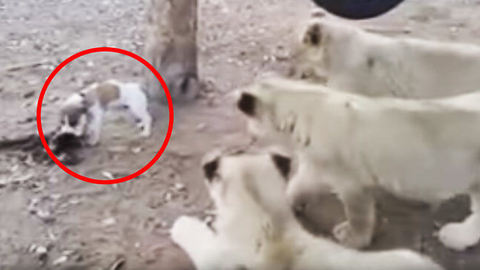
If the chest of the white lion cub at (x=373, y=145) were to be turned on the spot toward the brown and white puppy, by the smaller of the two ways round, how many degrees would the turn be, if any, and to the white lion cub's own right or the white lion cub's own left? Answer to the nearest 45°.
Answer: approximately 45° to the white lion cub's own right

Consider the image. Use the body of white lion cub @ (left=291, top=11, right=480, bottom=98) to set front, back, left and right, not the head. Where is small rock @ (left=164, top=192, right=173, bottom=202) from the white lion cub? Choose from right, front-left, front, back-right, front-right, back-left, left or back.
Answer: front-left

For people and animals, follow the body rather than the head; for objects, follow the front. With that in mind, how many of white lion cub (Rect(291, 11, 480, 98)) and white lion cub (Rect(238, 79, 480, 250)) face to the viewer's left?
2

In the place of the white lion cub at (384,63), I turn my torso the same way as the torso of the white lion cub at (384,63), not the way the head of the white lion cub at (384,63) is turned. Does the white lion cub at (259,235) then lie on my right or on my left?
on my left

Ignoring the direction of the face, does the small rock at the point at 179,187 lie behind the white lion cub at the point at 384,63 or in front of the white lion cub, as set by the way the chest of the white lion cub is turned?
in front

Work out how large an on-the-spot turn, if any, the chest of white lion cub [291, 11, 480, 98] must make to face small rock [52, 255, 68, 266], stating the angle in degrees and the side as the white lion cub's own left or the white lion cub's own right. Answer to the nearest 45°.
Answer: approximately 45° to the white lion cub's own left

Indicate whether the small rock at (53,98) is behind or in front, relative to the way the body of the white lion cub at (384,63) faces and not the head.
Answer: in front

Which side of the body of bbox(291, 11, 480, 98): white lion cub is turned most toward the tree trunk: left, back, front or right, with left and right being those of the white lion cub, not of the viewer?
front

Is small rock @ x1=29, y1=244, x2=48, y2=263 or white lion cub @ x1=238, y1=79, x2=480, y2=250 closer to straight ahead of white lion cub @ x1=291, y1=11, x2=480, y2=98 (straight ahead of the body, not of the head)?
the small rock

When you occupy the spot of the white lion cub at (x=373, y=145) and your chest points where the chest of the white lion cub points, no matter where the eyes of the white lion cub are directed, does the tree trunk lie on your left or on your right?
on your right

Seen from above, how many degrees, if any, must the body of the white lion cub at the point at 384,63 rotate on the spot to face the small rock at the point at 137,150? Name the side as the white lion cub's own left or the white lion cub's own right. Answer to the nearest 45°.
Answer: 0° — it already faces it

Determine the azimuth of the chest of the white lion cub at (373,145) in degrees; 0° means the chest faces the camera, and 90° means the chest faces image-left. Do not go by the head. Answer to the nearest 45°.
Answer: approximately 90°

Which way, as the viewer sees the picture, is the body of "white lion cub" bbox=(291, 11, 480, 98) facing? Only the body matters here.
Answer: to the viewer's left
